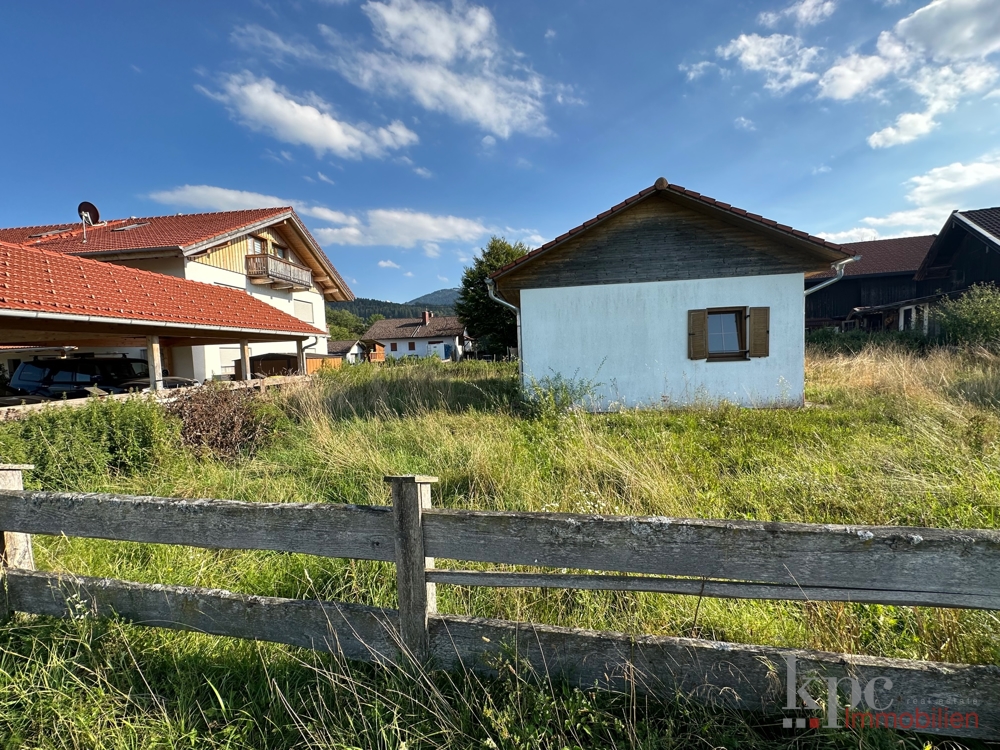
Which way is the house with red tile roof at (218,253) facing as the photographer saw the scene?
facing the viewer and to the right of the viewer

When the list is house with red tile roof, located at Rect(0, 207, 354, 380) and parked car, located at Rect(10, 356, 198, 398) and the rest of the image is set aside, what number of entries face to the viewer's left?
0

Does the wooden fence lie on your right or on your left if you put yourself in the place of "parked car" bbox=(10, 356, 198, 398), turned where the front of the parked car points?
on your right
